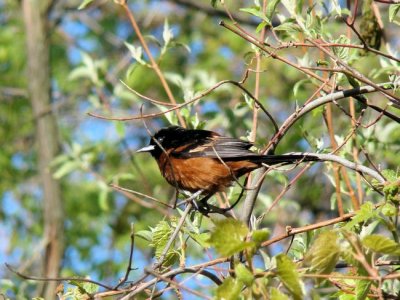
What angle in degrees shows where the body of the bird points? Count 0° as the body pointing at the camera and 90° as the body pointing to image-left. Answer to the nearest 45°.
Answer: approximately 90°

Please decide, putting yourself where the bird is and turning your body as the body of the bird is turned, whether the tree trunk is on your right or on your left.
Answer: on your right
